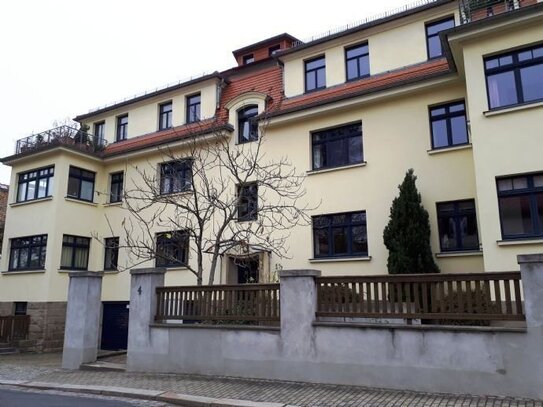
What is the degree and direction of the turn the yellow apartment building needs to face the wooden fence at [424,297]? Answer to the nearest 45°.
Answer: approximately 45° to its left

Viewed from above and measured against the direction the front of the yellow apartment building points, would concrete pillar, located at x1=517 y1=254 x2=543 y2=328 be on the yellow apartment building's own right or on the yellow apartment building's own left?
on the yellow apartment building's own left

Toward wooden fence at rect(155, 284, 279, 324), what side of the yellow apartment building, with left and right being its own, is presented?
front

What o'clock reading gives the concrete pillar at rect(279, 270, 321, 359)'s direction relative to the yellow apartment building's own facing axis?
The concrete pillar is roughly at 11 o'clock from the yellow apartment building.

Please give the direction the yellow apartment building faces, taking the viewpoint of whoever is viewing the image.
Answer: facing the viewer and to the left of the viewer

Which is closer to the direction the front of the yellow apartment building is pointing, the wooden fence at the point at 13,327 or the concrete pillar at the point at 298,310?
the concrete pillar
